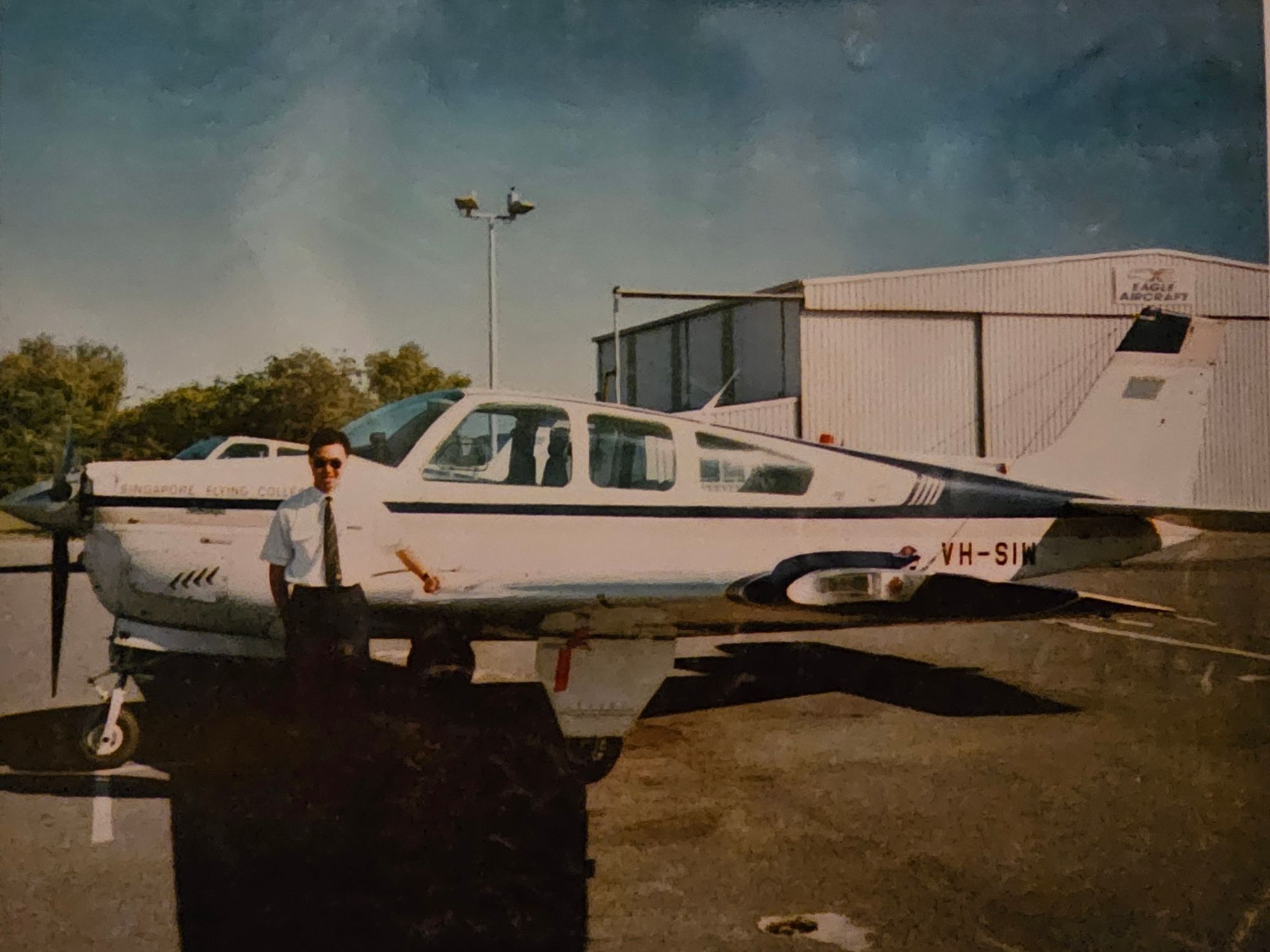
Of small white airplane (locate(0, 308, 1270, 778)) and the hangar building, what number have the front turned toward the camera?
1

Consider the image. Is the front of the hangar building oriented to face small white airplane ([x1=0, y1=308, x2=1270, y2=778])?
yes

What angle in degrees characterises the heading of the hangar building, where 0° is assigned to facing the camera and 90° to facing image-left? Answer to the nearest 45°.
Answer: approximately 0°

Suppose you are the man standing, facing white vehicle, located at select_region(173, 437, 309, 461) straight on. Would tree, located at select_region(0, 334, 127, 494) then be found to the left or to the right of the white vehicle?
left

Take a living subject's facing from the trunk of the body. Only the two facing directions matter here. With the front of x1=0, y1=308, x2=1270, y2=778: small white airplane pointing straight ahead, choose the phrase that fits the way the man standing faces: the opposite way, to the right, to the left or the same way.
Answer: to the left

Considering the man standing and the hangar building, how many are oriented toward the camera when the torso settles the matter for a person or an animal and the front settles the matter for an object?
2

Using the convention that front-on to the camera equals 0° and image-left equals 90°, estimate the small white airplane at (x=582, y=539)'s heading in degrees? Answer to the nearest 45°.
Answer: approximately 90°

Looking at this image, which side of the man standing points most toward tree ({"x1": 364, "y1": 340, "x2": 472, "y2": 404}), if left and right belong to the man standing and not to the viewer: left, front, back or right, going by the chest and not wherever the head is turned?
back
